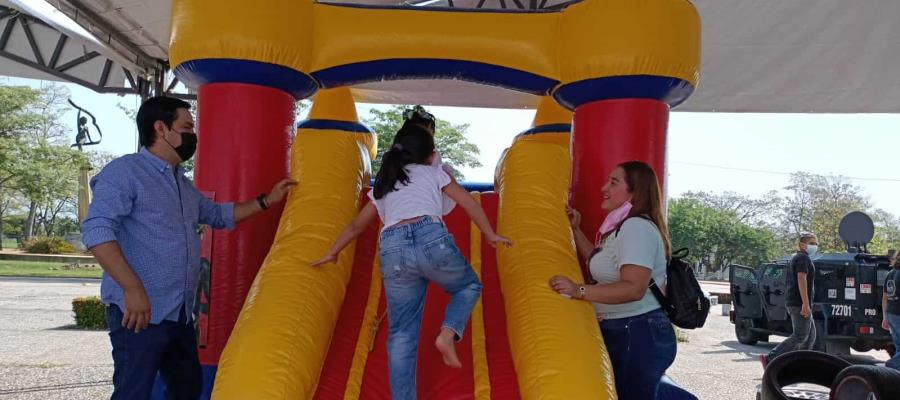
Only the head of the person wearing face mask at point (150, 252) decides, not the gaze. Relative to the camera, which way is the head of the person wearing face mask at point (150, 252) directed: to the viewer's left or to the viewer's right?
to the viewer's right

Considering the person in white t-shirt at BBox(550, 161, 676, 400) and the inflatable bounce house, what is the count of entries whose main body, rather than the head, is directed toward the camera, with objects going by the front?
1

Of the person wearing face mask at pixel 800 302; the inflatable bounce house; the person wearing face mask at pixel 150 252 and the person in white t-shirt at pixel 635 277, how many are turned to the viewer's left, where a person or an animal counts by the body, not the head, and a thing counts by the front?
1

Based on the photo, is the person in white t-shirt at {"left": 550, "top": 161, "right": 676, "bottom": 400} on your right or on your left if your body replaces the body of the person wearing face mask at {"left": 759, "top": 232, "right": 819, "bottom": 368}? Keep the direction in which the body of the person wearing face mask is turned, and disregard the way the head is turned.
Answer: on your right

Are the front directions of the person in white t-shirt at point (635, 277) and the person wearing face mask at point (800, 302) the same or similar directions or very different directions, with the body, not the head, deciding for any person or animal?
very different directions

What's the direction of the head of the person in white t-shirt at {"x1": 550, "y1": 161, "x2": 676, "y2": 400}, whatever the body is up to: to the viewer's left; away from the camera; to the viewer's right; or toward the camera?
to the viewer's left

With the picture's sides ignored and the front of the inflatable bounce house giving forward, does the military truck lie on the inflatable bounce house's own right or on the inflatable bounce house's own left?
on the inflatable bounce house's own left

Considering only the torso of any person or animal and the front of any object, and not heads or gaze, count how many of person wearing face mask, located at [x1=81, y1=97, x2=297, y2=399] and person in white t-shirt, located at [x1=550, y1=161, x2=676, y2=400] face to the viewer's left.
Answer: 1

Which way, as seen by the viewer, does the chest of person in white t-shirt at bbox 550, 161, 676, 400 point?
to the viewer's left

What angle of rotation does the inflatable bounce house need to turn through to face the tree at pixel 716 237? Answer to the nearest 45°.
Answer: approximately 135° to its left

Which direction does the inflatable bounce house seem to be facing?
toward the camera
